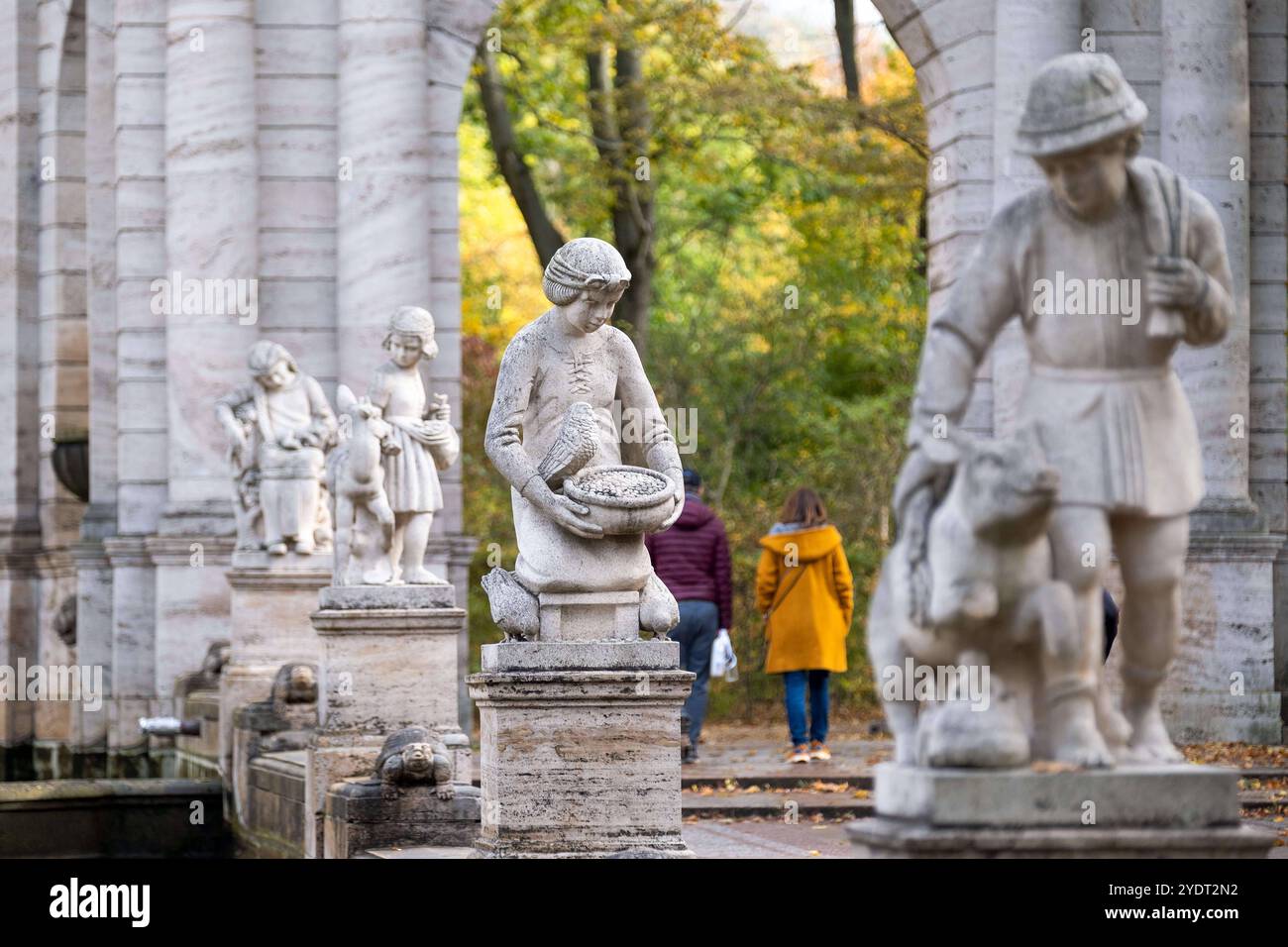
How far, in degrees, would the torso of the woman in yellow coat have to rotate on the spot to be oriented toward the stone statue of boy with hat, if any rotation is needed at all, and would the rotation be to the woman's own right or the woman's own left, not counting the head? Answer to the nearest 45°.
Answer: approximately 180°

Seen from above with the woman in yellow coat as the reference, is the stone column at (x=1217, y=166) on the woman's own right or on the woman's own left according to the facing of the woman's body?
on the woman's own right

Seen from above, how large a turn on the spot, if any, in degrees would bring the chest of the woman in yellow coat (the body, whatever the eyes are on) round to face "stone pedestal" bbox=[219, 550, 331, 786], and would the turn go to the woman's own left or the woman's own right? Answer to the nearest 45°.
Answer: approximately 90° to the woman's own left

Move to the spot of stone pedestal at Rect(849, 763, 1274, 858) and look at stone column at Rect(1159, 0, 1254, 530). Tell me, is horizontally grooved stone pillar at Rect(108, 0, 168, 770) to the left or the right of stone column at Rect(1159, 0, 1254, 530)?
left

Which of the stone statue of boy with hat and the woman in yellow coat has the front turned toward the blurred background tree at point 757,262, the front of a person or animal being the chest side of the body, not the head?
the woman in yellow coat

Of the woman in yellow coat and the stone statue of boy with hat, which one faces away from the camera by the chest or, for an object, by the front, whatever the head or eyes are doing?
the woman in yellow coat

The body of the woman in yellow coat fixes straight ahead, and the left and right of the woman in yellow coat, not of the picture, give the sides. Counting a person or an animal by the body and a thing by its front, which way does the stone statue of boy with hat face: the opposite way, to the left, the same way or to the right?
the opposite way

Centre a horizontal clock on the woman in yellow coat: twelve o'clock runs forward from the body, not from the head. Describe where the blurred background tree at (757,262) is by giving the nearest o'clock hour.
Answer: The blurred background tree is roughly at 12 o'clock from the woman in yellow coat.

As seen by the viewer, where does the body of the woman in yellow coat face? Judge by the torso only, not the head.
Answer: away from the camera

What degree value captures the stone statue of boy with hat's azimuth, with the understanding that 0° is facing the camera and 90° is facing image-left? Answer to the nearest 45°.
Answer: approximately 0°

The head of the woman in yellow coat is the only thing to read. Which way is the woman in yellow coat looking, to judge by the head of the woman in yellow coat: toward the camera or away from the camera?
away from the camera
